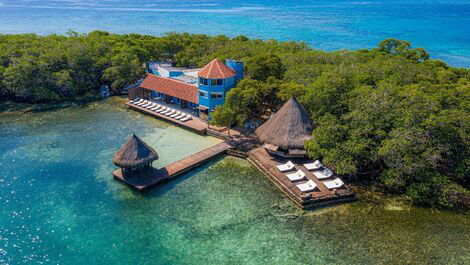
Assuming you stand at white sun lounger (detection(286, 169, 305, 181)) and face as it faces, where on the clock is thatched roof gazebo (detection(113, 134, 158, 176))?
The thatched roof gazebo is roughly at 1 o'clock from the white sun lounger.

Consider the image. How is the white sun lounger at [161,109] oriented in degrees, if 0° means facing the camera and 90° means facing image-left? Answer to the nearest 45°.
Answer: approximately 45°

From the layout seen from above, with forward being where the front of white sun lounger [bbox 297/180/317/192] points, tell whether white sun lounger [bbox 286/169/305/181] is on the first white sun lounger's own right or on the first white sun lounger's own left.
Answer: on the first white sun lounger's own right

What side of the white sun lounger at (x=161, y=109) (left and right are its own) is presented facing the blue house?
left

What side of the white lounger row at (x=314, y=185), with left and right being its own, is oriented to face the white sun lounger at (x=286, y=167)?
right

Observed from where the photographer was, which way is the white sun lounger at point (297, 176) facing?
facing the viewer and to the left of the viewer

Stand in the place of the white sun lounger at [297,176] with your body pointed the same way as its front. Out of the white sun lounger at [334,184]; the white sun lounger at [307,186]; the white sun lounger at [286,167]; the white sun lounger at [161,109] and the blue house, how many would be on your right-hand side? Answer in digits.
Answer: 3

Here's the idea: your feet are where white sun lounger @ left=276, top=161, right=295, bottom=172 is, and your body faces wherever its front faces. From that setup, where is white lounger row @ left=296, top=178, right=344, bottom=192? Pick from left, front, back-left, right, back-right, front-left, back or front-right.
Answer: left

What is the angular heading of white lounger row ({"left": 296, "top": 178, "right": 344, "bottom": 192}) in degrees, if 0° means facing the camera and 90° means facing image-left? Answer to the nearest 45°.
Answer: approximately 45°

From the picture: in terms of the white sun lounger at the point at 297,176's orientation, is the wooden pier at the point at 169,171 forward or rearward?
forward

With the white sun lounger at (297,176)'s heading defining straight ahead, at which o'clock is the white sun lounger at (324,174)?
the white sun lounger at (324,174) is roughly at 7 o'clock from the white sun lounger at (297,176).

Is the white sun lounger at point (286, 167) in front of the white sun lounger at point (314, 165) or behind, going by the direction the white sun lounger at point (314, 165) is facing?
in front

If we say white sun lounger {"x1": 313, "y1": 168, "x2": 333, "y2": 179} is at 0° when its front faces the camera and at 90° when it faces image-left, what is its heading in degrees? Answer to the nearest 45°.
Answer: approximately 45°

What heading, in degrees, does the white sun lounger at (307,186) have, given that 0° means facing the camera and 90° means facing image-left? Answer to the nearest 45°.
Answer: approximately 45°

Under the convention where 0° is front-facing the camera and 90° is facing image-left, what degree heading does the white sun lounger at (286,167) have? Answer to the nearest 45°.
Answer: approximately 45°

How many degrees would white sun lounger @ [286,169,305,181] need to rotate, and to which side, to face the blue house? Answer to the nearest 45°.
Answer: approximately 90° to its right

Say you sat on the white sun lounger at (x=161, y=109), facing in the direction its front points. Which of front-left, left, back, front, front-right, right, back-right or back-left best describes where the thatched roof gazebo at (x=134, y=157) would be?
front-left
